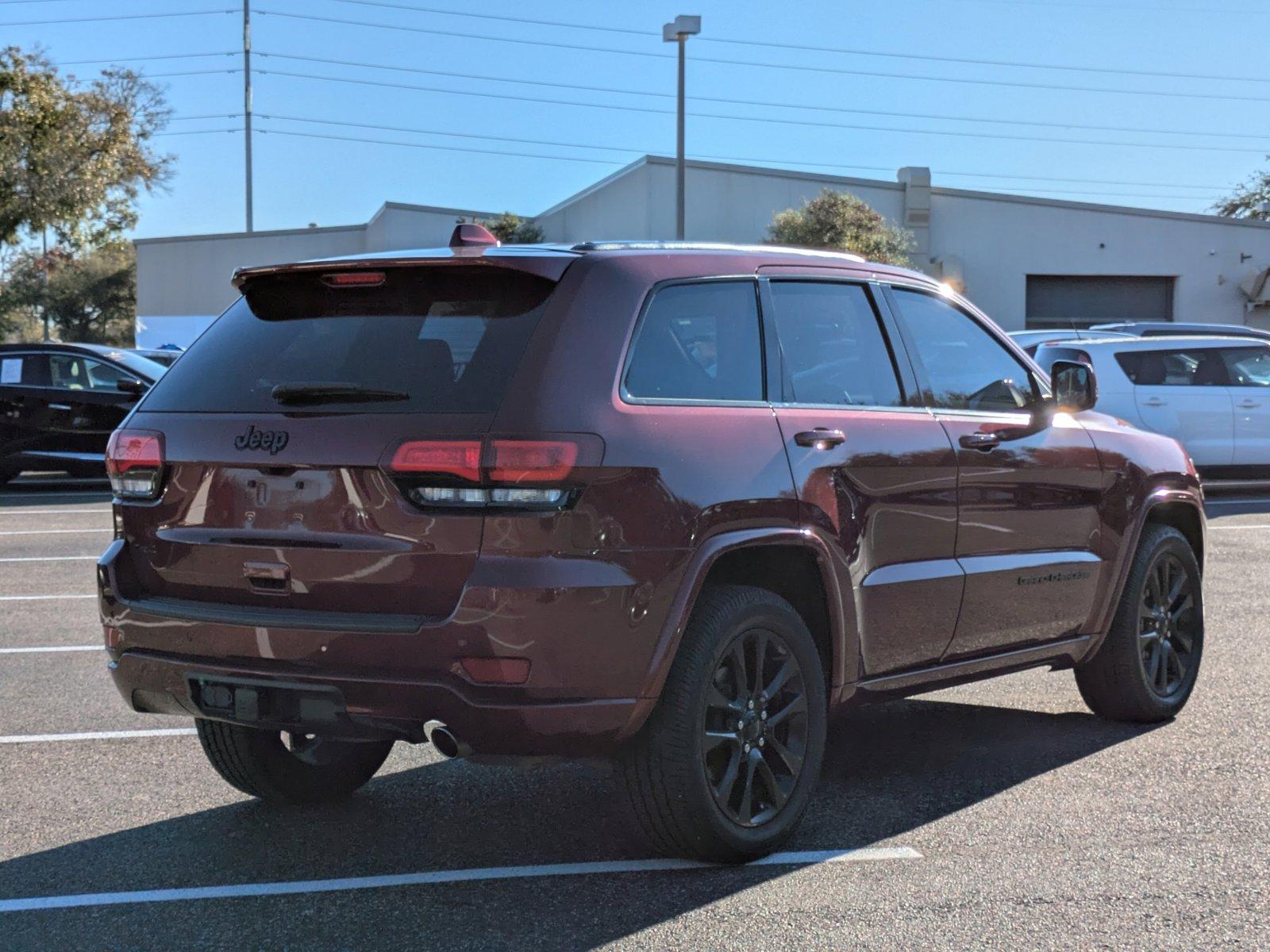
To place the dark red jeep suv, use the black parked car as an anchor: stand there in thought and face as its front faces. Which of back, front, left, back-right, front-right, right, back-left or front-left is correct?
right

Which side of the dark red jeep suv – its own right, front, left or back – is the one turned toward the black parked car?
left

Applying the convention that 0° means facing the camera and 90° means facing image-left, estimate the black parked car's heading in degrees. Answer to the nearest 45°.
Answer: approximately 270°

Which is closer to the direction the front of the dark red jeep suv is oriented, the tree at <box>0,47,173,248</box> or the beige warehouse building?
the beige warehouse building

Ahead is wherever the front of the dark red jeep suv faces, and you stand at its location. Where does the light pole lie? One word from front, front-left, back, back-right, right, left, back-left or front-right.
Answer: front-left

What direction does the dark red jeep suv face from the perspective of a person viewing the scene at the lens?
facing away from the viewer and to the right of the viewer

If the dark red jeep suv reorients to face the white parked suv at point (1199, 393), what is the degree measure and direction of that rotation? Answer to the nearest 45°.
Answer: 0° — it already faces it

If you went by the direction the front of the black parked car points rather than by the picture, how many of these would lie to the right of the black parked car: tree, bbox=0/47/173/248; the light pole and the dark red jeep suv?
1

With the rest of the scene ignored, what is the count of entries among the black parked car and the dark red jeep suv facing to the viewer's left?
0

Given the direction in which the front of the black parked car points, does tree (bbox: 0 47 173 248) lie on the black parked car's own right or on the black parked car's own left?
on the black parked car's own left
